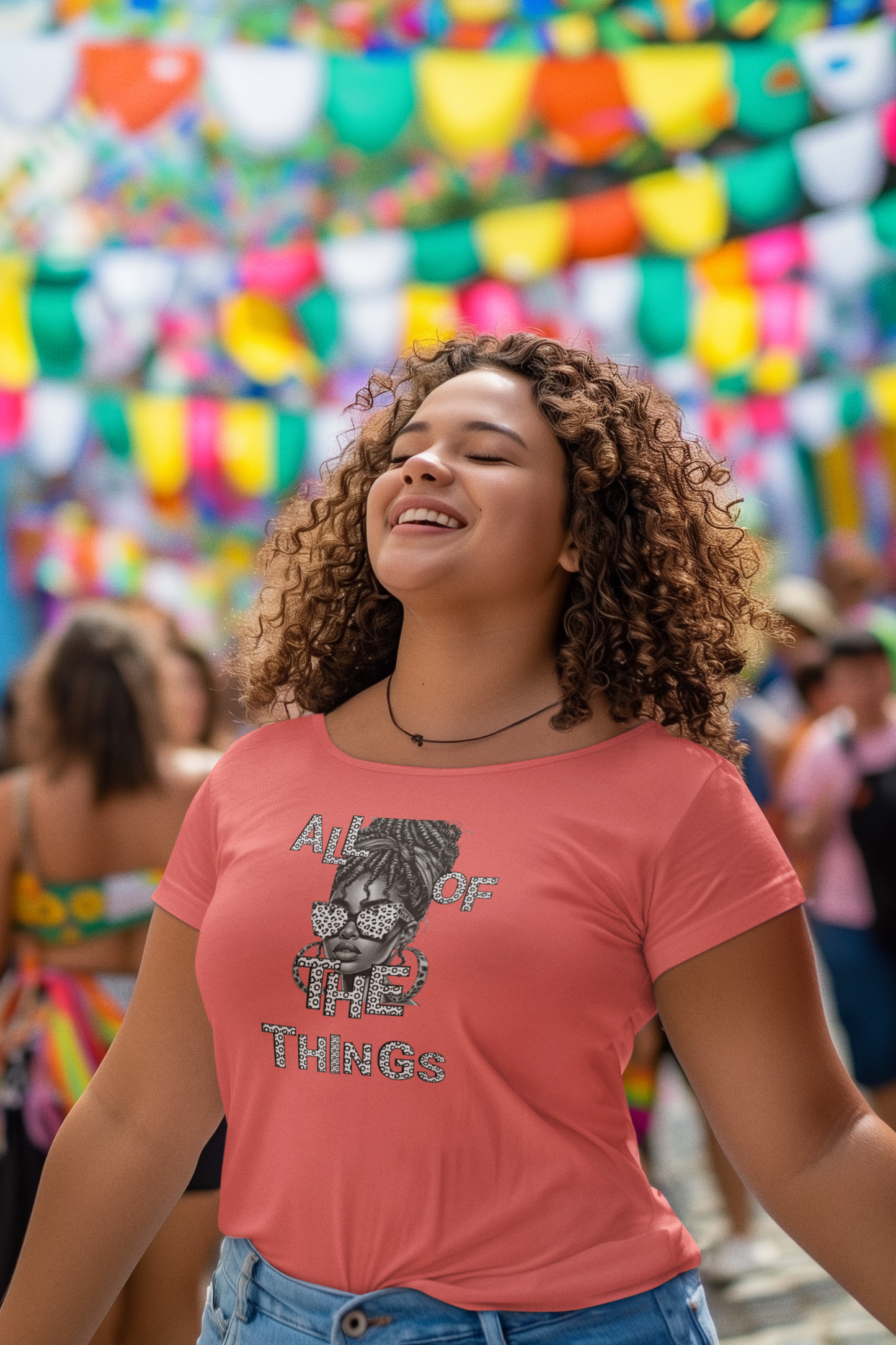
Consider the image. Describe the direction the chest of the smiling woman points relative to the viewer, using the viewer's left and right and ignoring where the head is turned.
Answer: facing the viewer and to the left of the viewer

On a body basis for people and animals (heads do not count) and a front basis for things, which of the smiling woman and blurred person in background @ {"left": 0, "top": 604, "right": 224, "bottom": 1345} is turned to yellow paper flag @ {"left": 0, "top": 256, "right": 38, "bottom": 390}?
the blurred person in background

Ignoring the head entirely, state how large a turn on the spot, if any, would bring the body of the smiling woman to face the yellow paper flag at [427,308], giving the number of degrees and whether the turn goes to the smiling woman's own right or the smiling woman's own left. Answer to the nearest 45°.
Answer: approximately 135° to the smiling woman's own right

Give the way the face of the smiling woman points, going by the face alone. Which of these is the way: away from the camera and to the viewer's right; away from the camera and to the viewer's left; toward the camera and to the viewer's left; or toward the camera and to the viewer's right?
toward the camera and to the viewer's left

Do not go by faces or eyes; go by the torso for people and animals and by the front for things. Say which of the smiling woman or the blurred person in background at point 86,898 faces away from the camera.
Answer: the blurred person in background

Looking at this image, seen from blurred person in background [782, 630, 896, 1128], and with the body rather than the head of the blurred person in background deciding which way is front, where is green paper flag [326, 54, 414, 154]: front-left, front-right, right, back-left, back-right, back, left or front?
right

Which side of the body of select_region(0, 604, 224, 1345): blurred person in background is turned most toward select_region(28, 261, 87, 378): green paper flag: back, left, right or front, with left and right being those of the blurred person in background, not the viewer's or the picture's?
front

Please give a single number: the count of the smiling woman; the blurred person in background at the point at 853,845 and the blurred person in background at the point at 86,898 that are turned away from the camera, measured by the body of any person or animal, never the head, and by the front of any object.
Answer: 1

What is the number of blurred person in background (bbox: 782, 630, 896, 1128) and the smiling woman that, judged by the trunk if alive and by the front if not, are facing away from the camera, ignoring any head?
0

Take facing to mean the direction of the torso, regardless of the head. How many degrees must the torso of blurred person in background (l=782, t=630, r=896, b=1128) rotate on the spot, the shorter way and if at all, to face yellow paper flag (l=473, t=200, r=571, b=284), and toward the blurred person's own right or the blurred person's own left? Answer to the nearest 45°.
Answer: approximately 90° to the blurred person's own right

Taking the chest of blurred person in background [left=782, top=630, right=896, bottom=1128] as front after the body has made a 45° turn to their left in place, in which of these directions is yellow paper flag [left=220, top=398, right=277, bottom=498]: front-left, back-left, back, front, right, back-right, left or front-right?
back-right

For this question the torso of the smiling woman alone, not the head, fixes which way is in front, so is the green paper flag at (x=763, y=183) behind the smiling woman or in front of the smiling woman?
behind

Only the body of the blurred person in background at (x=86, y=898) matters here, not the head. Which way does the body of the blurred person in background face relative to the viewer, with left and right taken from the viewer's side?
facing away from the viewer

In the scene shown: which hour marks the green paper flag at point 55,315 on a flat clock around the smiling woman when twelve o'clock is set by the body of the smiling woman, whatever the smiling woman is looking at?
The green paper flag is roughly at 4 o'clock from the smiling woman.

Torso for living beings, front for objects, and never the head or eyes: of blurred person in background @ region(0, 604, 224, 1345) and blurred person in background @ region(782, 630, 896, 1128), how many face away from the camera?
1

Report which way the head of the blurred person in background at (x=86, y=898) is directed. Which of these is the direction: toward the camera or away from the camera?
away from the camera

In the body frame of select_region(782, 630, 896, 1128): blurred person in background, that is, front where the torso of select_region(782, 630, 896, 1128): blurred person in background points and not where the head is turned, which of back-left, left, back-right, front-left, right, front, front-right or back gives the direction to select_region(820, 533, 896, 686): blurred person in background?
back-right
